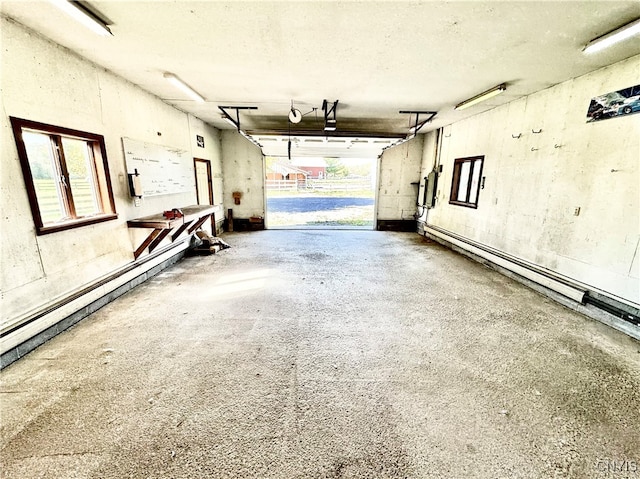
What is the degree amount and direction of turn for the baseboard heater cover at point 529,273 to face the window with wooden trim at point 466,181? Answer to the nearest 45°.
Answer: approximately 90° to its right

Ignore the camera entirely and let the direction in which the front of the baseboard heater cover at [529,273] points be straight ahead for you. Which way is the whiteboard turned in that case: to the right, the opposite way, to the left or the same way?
the opposite way

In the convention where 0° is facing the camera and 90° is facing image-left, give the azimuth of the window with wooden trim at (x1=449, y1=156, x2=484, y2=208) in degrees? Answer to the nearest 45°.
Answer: approximately 45°

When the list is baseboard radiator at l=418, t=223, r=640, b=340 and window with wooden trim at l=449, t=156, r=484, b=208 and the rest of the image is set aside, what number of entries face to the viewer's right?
0

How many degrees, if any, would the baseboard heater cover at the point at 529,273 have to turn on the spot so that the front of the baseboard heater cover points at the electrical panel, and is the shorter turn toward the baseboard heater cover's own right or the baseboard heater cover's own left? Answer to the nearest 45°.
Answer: approximately 90° to the baseboard heater cover's own right

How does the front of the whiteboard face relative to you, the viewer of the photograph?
facing the viewer and to the right of the viewer

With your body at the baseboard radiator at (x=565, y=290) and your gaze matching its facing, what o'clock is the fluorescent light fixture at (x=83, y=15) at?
The fluorescent light fixture is roughly at 12 o'clock from the baseboard radiator.

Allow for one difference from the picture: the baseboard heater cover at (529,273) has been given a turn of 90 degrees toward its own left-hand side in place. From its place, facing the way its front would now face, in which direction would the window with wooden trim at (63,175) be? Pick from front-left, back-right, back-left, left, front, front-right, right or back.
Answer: right

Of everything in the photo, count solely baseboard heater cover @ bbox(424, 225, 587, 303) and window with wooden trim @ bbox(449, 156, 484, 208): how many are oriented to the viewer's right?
0

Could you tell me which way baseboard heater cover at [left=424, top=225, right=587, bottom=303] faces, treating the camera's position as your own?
facing the viewer and to the left of the viewer

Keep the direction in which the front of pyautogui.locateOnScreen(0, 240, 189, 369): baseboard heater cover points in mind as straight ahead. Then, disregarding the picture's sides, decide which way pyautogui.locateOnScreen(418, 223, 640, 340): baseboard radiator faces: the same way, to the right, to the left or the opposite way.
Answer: the opposite way

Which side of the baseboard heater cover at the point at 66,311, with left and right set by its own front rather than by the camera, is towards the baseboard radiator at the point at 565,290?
front

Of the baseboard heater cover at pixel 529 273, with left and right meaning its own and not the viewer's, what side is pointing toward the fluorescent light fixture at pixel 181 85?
front

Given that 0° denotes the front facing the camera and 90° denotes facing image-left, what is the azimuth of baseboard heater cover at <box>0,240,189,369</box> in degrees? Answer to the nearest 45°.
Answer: approximately 315°

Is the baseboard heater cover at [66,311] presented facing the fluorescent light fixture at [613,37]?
yes

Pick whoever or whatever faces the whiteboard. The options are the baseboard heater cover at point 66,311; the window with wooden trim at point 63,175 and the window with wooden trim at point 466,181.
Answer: the window with wooden trim at point 466,181
